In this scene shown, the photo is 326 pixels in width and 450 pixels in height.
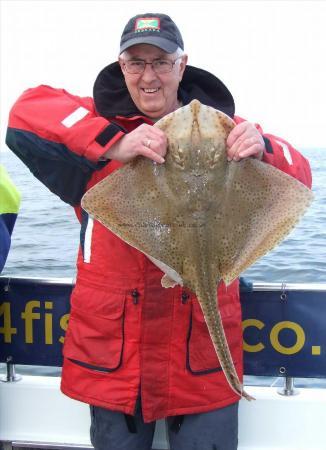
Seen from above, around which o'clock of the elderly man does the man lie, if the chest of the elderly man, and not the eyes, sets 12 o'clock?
The man is roughly at 4 o'clock from the elderly man.

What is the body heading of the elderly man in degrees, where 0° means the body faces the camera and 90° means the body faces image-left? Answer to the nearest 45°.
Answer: approximately 0°
